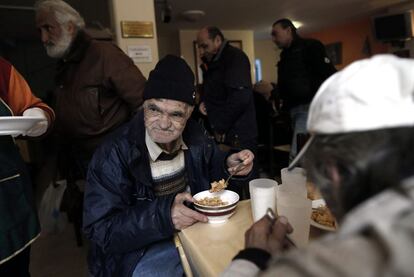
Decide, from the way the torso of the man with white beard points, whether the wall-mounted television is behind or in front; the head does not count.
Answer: behind

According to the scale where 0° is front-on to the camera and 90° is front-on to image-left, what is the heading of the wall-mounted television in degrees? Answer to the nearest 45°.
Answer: approximately 45°

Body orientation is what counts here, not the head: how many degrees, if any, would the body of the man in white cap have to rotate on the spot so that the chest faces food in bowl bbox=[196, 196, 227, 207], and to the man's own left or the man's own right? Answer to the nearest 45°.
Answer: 0° — they already face it

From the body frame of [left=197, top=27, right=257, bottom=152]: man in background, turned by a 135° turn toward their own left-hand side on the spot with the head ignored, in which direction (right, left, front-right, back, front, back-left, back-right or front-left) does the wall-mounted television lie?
front-left

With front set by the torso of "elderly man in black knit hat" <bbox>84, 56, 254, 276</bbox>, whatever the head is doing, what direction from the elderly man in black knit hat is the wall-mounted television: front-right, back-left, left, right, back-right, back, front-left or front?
left

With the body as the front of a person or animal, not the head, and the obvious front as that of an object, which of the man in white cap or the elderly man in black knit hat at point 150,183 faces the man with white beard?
the man in white cap

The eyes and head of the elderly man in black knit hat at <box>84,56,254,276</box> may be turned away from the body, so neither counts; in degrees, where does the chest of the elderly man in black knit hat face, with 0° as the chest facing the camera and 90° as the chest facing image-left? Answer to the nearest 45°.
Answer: approximately 315°

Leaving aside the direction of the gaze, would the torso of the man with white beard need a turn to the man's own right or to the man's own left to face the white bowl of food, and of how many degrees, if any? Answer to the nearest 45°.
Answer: approximately 45° to the man's own left

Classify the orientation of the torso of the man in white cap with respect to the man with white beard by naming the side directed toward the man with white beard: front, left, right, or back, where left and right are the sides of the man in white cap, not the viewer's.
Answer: front

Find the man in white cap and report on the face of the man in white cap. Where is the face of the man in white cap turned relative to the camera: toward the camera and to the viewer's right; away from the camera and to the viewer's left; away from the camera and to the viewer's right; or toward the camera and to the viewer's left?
away from the camera and to the viewer's left

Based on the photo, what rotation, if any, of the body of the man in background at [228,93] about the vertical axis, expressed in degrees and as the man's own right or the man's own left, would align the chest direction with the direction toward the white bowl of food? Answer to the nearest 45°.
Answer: approximately 45° to the man's own left

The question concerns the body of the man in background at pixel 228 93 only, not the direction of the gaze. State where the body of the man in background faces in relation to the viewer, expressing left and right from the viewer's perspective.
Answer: facing the viewer and to the left of the viewer
